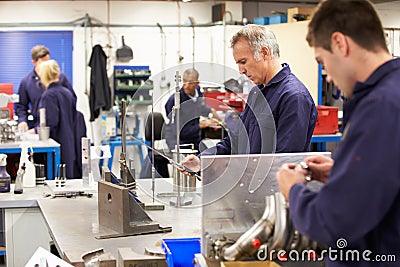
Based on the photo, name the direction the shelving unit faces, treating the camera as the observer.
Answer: facing the viewer

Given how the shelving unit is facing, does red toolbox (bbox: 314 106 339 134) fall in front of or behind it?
in front

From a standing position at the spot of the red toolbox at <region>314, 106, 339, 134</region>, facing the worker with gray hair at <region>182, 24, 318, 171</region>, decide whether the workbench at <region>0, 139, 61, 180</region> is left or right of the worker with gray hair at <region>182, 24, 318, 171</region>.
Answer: right

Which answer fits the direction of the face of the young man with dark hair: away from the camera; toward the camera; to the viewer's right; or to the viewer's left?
to the viewer's left

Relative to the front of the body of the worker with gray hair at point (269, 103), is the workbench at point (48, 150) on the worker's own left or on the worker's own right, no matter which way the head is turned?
on the worker's own right

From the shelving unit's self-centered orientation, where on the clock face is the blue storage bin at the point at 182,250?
The blue storage bin is roughly at 12 o'clock from the shelving unit.

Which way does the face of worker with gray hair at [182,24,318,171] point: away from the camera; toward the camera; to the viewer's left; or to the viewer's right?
to the viewer's left

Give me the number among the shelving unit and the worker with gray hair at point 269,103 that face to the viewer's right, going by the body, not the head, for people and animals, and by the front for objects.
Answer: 0

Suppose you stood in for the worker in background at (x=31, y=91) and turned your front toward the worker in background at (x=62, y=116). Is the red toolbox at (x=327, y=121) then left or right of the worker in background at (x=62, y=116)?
left

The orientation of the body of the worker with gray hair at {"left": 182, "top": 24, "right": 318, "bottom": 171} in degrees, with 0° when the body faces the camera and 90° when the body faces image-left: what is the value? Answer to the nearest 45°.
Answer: approximately 45°

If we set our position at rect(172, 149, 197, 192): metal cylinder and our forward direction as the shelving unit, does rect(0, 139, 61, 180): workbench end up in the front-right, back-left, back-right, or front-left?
front-left
